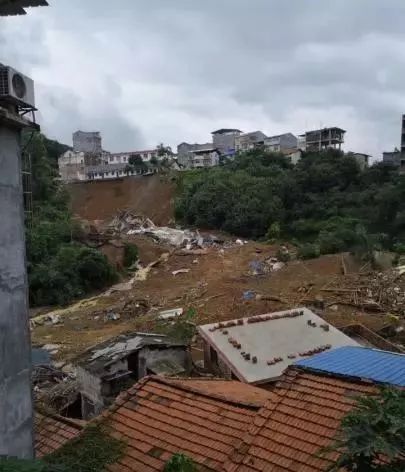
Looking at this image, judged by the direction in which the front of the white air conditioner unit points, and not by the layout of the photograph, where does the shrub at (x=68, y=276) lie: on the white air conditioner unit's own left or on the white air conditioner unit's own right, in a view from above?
on the white air conditioner unit's own left

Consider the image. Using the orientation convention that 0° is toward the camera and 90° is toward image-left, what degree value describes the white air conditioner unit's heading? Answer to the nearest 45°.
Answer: approximately 315°

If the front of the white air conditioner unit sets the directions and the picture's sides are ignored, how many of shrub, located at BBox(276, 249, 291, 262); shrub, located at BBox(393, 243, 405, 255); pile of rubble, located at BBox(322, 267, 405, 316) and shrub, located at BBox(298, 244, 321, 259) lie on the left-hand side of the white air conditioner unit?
4

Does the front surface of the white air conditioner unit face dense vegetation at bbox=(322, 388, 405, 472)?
yes

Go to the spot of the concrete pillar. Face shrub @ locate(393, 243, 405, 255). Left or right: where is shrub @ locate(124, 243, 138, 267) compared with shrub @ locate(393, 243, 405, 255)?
left

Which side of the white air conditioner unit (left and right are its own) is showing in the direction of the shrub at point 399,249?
left

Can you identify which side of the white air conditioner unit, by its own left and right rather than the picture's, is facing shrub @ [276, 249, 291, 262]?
left

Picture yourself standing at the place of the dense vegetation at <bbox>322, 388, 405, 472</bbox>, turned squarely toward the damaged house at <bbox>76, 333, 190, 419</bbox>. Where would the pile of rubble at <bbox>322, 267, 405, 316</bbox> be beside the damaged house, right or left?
right

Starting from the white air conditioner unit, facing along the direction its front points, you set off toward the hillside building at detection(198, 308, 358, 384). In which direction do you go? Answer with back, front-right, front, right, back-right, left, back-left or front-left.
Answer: left

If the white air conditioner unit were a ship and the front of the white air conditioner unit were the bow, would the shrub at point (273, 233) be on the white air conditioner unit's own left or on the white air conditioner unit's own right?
on the white air conditioner unit's own left
